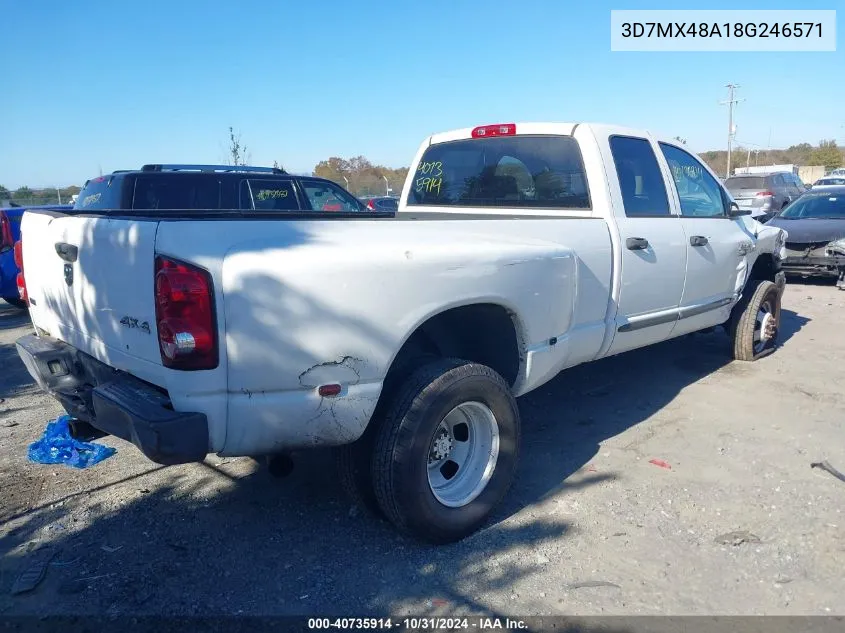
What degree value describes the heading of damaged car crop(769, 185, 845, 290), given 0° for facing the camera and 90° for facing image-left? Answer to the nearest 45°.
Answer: approximately 45°

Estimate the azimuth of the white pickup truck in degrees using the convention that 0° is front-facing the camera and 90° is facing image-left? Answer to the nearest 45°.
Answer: approximately 225°

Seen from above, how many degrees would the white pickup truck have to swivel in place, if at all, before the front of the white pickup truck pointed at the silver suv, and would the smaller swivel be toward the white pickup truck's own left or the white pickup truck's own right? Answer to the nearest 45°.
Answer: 0° — it already faces it

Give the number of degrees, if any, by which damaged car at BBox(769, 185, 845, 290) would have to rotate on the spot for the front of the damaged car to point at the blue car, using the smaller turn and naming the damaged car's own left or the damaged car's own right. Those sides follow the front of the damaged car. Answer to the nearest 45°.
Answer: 0° — it already faces it
